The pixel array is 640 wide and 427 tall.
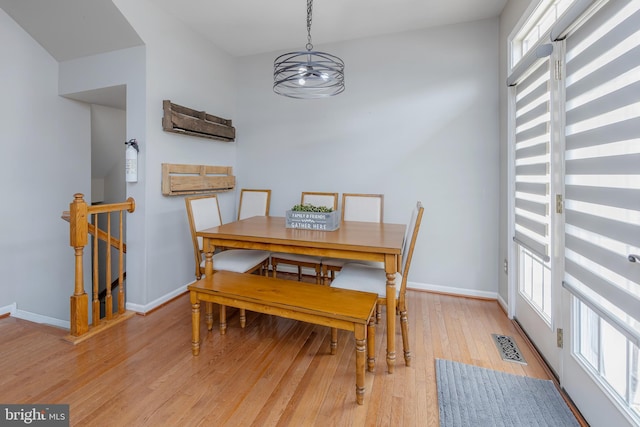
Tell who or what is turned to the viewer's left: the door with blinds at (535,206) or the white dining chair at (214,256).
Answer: the door with blinds

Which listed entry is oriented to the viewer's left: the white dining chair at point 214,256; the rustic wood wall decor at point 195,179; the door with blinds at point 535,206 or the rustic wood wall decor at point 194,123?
the door with blinds

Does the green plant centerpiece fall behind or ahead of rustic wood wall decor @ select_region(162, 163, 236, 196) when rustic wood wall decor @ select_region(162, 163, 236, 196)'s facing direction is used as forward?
ahead

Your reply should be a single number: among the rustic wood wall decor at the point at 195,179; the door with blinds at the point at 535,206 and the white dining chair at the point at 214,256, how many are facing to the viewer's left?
1

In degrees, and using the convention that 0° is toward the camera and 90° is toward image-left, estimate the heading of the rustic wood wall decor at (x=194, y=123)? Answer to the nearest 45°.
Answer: approximately 315°

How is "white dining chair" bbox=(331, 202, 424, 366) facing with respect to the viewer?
to the viewer's left

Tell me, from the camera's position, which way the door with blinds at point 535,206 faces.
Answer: facing to the left of the viewer

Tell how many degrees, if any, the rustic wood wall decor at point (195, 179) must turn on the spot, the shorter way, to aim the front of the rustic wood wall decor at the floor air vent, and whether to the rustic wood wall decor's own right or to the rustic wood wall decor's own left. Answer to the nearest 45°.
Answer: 0° — it already faces it

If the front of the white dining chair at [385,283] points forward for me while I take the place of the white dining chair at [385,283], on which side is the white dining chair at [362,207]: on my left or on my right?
on my right

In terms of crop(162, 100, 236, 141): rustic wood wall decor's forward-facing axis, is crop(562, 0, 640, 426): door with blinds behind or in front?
in front
